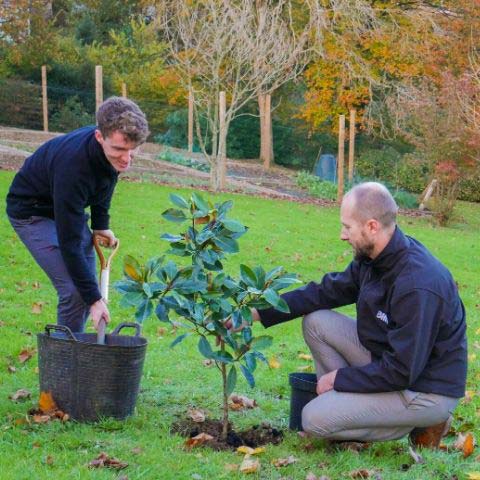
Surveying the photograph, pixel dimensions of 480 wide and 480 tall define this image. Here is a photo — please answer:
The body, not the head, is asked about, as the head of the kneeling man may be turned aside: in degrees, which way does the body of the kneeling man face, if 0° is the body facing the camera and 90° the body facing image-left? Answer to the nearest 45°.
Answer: approximately 90°

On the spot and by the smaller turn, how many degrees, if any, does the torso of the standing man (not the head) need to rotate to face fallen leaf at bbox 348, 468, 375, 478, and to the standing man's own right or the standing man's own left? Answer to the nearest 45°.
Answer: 0° — they already face it

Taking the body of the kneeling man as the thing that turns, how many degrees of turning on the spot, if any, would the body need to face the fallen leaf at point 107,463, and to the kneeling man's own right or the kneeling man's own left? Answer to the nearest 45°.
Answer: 0° — they already face it

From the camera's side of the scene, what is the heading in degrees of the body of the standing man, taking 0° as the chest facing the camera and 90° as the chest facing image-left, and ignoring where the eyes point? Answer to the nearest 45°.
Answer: approximately 315°

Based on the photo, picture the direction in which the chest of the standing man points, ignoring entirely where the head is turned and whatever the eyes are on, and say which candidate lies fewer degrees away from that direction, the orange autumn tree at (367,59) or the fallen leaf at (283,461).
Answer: the fallen leaf

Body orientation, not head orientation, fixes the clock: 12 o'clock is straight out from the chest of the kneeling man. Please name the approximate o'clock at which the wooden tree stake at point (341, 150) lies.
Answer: The wooden tree stake is roughly at 3 o'clock from the kneeling man.

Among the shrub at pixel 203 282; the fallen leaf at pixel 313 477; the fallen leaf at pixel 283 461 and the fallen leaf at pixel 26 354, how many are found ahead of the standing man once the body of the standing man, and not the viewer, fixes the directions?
3

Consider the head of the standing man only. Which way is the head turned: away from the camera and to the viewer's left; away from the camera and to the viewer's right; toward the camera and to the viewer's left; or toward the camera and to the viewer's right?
toward the camera and to the viewer's right

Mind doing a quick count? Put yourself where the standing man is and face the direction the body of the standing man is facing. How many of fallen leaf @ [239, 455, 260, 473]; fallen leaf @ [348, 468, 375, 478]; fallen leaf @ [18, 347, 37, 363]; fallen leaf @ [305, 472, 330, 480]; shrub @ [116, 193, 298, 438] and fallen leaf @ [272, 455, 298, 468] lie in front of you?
5

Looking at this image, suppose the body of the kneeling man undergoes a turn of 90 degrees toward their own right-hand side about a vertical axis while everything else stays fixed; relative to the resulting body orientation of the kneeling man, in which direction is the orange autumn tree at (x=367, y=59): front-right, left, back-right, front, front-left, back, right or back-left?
front

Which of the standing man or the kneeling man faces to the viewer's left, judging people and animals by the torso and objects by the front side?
the kneeling man

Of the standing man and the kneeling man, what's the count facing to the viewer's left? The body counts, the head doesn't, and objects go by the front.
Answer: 1

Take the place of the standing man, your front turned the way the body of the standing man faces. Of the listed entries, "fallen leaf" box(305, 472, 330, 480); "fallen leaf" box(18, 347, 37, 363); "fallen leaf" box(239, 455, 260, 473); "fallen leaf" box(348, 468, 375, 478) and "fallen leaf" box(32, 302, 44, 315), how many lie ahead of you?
3

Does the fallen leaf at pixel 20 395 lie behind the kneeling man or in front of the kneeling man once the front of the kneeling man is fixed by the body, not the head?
in front

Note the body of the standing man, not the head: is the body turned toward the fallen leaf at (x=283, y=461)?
yes

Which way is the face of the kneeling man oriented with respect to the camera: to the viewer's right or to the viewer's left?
to the viewer's left

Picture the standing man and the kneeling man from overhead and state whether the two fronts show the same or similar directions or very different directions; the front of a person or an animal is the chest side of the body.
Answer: very different directions
